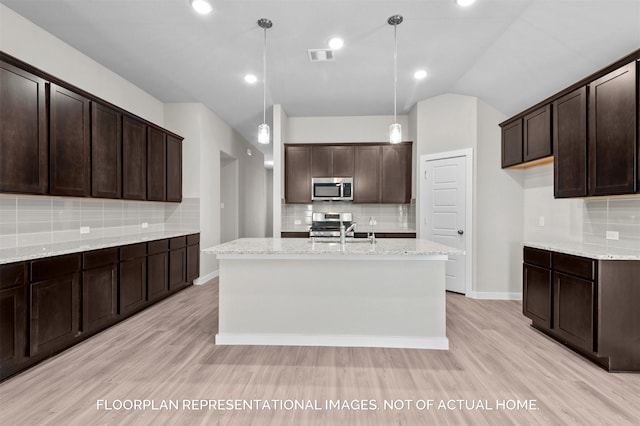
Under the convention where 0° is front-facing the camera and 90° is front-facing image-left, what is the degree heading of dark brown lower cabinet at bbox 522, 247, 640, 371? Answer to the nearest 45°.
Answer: approximately 45°

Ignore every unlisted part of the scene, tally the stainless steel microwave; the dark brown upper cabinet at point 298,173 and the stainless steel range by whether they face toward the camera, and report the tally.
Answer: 3

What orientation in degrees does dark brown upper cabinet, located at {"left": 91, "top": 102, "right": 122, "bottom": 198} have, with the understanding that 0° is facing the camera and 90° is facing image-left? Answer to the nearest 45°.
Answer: approximately 315°

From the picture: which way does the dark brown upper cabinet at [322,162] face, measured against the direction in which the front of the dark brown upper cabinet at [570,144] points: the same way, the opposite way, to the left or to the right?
to the left

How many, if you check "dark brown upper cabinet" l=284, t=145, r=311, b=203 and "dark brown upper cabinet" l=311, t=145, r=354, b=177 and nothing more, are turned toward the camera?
2

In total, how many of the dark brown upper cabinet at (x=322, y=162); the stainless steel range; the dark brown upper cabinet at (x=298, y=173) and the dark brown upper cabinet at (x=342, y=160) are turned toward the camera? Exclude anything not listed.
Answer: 4

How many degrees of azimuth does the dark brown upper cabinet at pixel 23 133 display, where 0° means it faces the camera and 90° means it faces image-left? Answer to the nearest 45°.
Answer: approximately 315°

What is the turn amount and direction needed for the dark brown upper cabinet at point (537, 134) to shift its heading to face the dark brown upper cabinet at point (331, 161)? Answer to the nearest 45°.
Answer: approximately 45° to its right

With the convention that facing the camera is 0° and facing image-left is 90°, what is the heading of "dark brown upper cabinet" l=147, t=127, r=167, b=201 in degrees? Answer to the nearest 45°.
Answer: approximately 315°

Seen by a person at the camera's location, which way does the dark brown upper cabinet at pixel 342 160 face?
facing the viewer

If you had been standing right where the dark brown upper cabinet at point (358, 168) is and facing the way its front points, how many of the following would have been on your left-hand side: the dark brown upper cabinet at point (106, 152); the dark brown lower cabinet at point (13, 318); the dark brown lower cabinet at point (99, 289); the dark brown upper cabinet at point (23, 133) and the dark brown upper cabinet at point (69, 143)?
0

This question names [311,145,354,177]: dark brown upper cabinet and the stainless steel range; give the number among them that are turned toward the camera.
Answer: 2

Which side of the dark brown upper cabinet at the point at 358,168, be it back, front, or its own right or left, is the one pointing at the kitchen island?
front

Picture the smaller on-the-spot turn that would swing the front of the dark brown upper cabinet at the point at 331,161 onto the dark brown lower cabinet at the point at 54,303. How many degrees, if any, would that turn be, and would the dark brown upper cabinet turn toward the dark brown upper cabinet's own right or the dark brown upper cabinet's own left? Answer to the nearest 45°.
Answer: approximately 45° to the dark brown upper cabinet's own right

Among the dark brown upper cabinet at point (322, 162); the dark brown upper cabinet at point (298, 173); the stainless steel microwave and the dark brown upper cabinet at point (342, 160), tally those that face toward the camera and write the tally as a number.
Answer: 4

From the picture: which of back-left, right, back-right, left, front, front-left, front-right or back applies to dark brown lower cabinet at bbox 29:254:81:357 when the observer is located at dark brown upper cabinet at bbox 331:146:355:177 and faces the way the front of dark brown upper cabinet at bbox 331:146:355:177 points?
front-right

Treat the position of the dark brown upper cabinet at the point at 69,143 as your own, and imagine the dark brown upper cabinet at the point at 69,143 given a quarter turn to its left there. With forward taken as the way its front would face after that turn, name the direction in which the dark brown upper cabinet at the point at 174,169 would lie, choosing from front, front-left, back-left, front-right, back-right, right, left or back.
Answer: front

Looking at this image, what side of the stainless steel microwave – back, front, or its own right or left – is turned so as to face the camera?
front

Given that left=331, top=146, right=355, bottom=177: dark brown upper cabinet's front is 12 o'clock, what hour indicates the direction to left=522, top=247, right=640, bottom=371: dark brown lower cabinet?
The dark brown lower cabinet is roughly at 11 o'clock from the dark brown upper cabinet.
